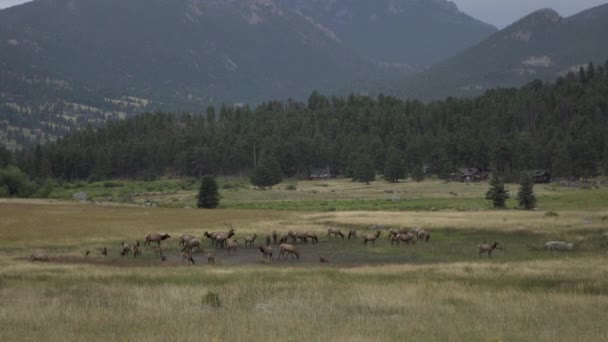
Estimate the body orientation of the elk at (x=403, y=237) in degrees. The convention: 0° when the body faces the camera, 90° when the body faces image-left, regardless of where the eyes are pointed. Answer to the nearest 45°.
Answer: approximately 90°

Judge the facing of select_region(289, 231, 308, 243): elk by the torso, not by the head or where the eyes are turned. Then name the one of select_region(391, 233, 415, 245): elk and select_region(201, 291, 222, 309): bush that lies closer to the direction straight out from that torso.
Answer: the bush

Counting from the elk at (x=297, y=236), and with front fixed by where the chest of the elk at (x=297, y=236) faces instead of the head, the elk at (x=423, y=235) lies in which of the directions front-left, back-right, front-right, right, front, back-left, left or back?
front

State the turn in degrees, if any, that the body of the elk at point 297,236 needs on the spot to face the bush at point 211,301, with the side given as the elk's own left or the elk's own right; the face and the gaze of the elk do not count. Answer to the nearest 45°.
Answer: approximately 90° to the elk's own left

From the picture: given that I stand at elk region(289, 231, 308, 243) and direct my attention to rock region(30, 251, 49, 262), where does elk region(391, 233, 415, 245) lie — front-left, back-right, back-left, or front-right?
back-left

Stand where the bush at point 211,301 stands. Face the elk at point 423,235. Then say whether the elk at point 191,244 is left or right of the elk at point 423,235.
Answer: left
